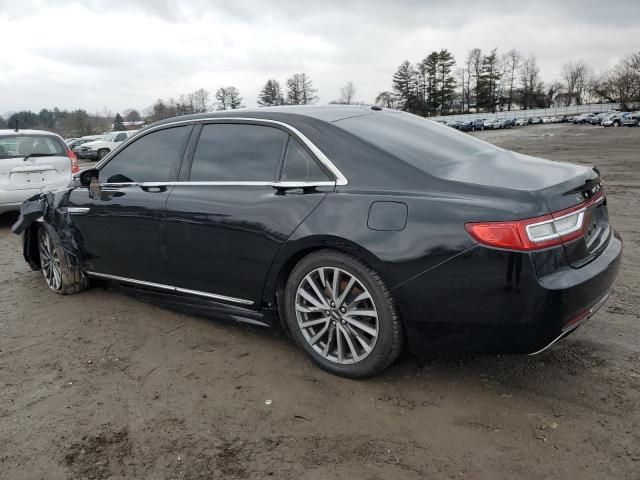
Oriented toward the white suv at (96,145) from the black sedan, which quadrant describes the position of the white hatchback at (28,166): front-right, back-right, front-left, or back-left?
front-left

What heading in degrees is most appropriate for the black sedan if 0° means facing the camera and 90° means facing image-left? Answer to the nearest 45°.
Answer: approximately 135°

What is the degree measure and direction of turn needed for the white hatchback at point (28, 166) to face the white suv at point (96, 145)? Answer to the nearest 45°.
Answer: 0° — it already faces it

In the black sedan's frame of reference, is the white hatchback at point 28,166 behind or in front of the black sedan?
in front

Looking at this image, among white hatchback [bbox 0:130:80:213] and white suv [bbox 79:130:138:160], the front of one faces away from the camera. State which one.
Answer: white hatchback [bbox 0:130:80:213]

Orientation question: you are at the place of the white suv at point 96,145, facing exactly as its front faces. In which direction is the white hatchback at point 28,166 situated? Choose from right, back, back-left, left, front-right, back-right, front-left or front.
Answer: front-left

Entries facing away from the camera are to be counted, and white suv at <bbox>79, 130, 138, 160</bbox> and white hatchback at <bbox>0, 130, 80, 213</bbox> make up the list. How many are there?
1

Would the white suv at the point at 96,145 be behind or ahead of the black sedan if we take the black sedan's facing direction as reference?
ahead

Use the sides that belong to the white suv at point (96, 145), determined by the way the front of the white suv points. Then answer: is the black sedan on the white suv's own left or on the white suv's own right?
on the white suv's own left

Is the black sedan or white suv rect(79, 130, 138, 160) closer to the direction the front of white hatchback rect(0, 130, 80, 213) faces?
the white suv

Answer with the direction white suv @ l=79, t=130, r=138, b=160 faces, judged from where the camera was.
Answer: facing the viewer and to the left of the viewer

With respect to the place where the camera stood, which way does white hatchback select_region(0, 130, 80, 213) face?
facing away from the viewer

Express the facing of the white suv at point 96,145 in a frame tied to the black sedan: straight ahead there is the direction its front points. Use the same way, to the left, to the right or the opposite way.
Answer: to the left
